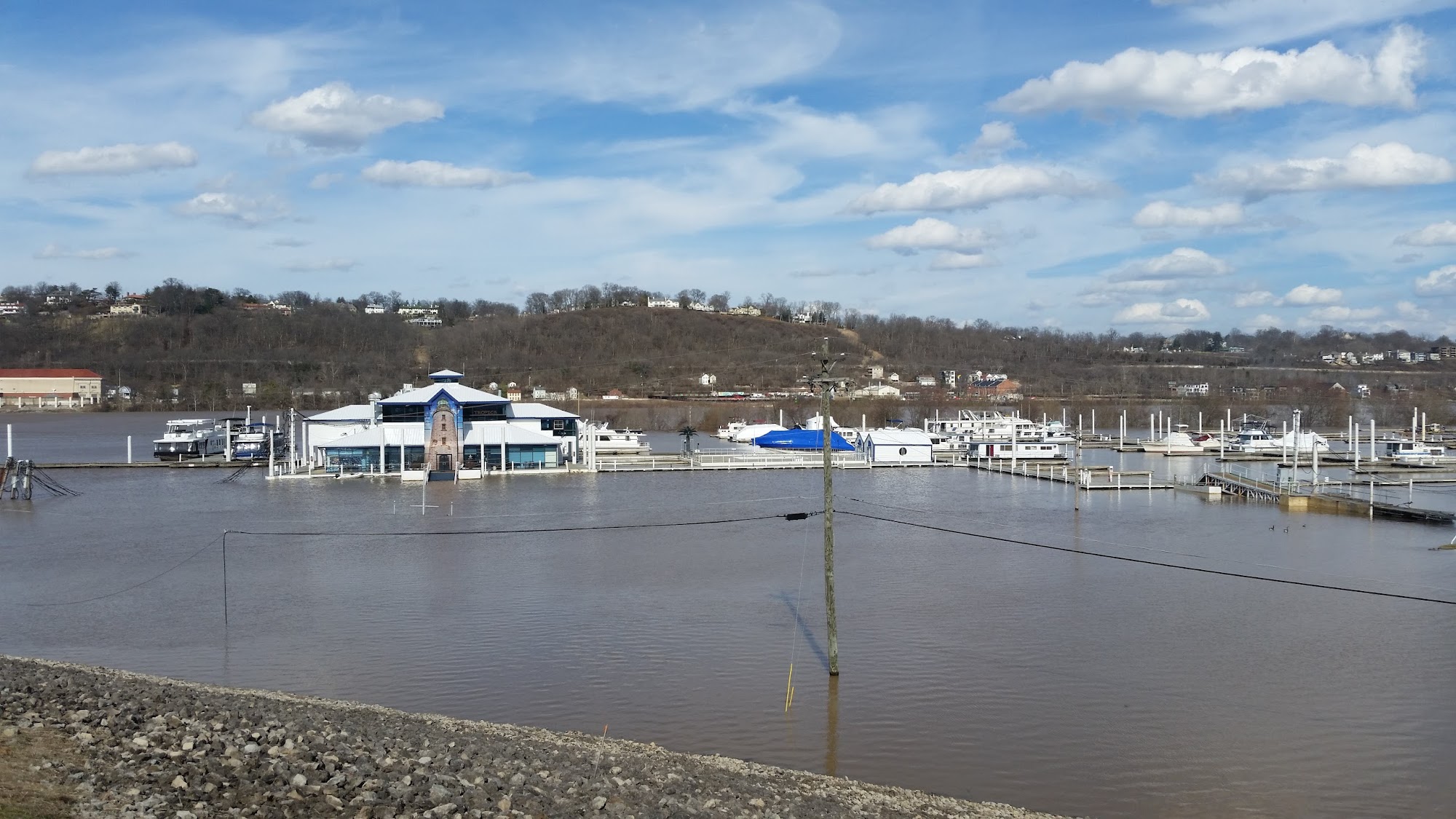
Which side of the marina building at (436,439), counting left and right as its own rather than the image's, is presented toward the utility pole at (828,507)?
front

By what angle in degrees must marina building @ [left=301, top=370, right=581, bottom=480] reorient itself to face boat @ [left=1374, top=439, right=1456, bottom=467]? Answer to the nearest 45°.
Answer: approximately 90° to its left

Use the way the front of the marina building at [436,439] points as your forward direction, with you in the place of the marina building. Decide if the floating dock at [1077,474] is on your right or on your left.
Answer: on your left

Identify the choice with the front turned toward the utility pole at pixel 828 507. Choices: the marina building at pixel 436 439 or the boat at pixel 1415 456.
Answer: the marina building

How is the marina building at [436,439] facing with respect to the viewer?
toward the camera

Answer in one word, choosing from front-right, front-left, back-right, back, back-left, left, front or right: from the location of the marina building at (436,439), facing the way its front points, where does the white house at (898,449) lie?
left

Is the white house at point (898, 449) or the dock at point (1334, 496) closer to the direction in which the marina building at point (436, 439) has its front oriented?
the dock

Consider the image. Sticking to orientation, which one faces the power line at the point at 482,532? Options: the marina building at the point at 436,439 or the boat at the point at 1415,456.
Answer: the marina building

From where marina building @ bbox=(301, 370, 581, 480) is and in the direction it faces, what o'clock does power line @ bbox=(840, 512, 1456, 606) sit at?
The power line is roughly at 11 o'clock from the marina building.
